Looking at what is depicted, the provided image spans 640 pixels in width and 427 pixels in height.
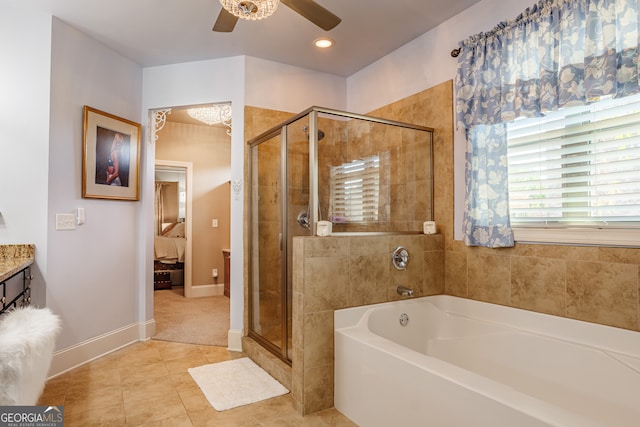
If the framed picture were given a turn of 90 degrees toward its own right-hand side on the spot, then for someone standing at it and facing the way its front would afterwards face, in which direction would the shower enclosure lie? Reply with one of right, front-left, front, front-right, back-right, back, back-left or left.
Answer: left

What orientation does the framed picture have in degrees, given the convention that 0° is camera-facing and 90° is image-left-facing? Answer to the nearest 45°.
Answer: approximately 315°

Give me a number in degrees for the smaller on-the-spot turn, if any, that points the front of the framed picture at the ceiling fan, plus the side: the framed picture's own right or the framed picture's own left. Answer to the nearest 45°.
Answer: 0° — it already faces it

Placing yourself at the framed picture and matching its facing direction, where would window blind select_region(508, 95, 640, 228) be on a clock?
The window blind is roughly at 12 o'clock from the framed picture.

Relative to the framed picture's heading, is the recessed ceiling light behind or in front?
in front

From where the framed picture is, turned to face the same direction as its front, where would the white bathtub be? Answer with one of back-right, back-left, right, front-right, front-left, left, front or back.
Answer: front
